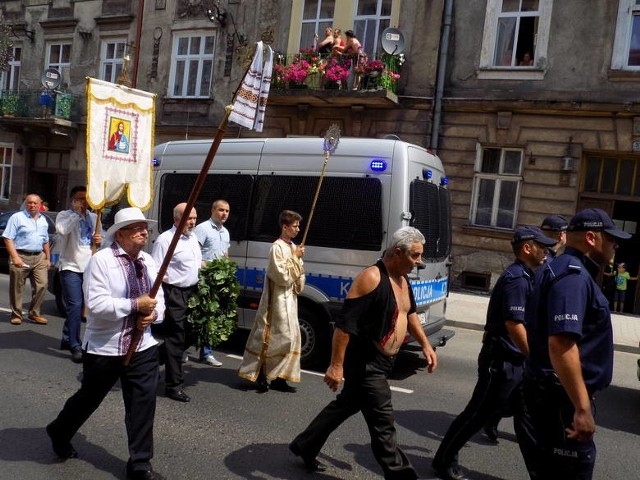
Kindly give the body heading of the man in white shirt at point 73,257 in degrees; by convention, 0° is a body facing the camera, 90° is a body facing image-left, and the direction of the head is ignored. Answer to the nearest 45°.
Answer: approximately 315°

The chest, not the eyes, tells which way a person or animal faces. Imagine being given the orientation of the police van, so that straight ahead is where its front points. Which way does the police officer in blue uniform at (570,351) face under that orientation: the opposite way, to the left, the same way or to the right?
the opposite way

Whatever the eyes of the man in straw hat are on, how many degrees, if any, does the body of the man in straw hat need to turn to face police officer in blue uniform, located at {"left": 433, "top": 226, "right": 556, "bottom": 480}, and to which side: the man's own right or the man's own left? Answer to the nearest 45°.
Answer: approximately 45° to the man's own left

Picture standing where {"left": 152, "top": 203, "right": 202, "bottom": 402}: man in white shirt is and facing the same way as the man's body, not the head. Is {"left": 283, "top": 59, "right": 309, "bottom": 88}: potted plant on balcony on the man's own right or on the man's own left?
on the man's own left

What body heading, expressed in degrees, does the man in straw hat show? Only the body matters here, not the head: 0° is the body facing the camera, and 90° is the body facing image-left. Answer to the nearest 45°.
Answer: approximately 315°
